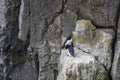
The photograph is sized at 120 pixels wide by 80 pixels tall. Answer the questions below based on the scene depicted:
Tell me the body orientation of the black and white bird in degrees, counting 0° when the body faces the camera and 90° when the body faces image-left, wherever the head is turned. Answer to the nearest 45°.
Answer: approximately 90°

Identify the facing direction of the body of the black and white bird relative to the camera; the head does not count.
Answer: to the viewer's left
